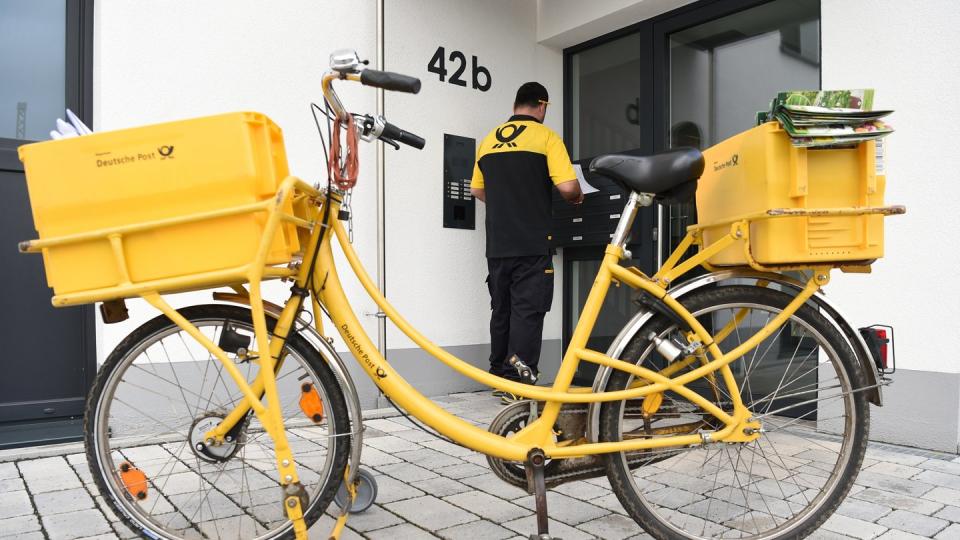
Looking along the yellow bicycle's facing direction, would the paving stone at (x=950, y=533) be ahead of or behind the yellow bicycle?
behind

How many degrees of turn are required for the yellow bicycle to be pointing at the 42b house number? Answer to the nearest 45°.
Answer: approximately 90° to its right

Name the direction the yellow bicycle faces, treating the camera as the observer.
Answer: facing to the left of the viewer

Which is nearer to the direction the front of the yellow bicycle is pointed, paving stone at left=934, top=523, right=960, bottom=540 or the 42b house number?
the 42b house number

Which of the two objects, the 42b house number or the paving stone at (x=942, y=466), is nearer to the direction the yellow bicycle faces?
the 42b house number

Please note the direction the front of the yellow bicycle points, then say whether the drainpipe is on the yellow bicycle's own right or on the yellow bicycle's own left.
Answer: on the yellow bicycle's own right

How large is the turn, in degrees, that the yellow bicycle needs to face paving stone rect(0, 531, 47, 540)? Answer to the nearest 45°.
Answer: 0° — it already faces it

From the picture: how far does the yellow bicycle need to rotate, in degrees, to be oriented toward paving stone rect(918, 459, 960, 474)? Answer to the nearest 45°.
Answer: approximately 135° to its right

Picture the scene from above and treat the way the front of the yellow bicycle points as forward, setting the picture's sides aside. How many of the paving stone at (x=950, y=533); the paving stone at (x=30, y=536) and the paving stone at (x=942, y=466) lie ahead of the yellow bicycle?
1

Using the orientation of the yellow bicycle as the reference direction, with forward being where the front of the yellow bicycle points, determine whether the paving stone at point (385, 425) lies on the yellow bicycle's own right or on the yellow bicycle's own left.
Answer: on the yellow bicycle's own right
